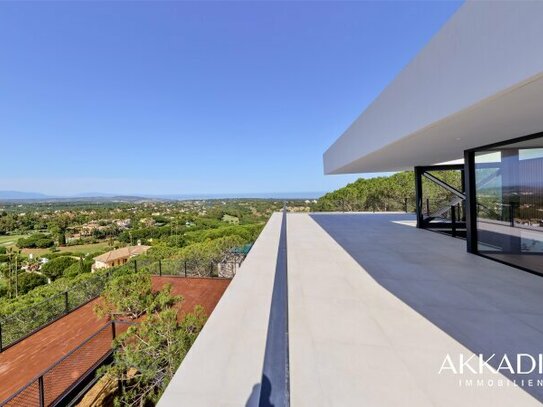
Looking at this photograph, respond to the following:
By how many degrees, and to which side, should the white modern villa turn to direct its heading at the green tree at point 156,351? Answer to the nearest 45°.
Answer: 0° — it already faces it

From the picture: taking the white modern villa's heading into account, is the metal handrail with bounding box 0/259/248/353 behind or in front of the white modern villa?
in front

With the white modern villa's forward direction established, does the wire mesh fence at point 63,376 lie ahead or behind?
ahead

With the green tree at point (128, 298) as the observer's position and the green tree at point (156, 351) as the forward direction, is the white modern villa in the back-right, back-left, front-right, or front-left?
front-left

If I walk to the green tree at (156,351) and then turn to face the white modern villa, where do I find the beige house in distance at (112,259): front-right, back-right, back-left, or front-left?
back-left

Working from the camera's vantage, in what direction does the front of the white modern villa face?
facing to the left of the viewer

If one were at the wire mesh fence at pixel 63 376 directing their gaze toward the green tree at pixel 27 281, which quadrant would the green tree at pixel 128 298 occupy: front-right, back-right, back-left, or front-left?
front-right

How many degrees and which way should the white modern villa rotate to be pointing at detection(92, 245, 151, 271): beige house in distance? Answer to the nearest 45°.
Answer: approximately 45° to its right
